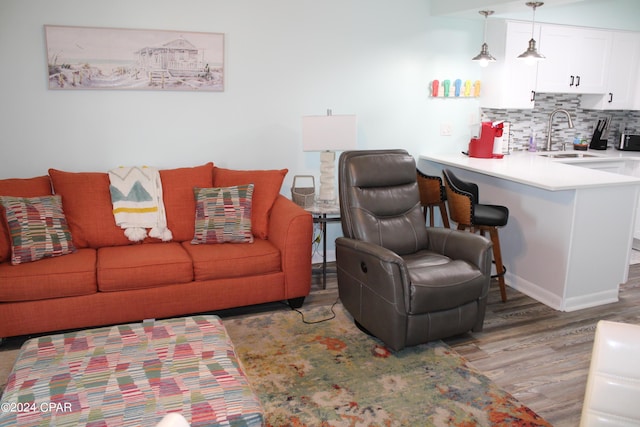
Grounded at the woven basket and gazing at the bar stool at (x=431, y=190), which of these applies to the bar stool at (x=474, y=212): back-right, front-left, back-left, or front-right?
front-right

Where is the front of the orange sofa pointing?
toward the camera

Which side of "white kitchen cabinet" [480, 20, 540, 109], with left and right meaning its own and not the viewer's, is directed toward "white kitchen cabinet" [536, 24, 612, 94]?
left

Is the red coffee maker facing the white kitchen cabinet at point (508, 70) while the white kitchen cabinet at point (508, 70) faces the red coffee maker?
no

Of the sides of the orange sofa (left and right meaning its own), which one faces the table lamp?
left

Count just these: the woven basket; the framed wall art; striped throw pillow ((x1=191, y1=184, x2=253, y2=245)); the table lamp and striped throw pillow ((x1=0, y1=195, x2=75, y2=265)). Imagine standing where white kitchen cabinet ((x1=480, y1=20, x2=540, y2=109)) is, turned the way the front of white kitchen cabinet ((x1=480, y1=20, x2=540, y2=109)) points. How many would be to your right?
5

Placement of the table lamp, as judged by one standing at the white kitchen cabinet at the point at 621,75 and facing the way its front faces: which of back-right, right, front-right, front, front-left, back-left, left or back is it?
right

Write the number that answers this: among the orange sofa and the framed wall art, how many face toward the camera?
2

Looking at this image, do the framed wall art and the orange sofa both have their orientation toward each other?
no

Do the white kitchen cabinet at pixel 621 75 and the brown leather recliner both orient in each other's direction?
no

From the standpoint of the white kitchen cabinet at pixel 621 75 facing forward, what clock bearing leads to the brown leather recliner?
The brown leather recliner is roughly at 2 o'clock from the white kitchen cabinet.

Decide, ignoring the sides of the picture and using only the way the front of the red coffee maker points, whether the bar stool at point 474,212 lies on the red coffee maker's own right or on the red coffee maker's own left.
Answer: on the red coffee maker's own right

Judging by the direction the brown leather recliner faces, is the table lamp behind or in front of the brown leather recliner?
behind

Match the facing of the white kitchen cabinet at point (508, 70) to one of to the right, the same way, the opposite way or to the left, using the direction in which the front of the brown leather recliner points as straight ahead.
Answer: the same way

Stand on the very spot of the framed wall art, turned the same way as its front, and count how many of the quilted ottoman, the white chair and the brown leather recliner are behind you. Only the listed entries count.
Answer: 0

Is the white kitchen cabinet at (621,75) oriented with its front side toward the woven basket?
no

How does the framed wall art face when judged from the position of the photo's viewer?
facing the viewer
